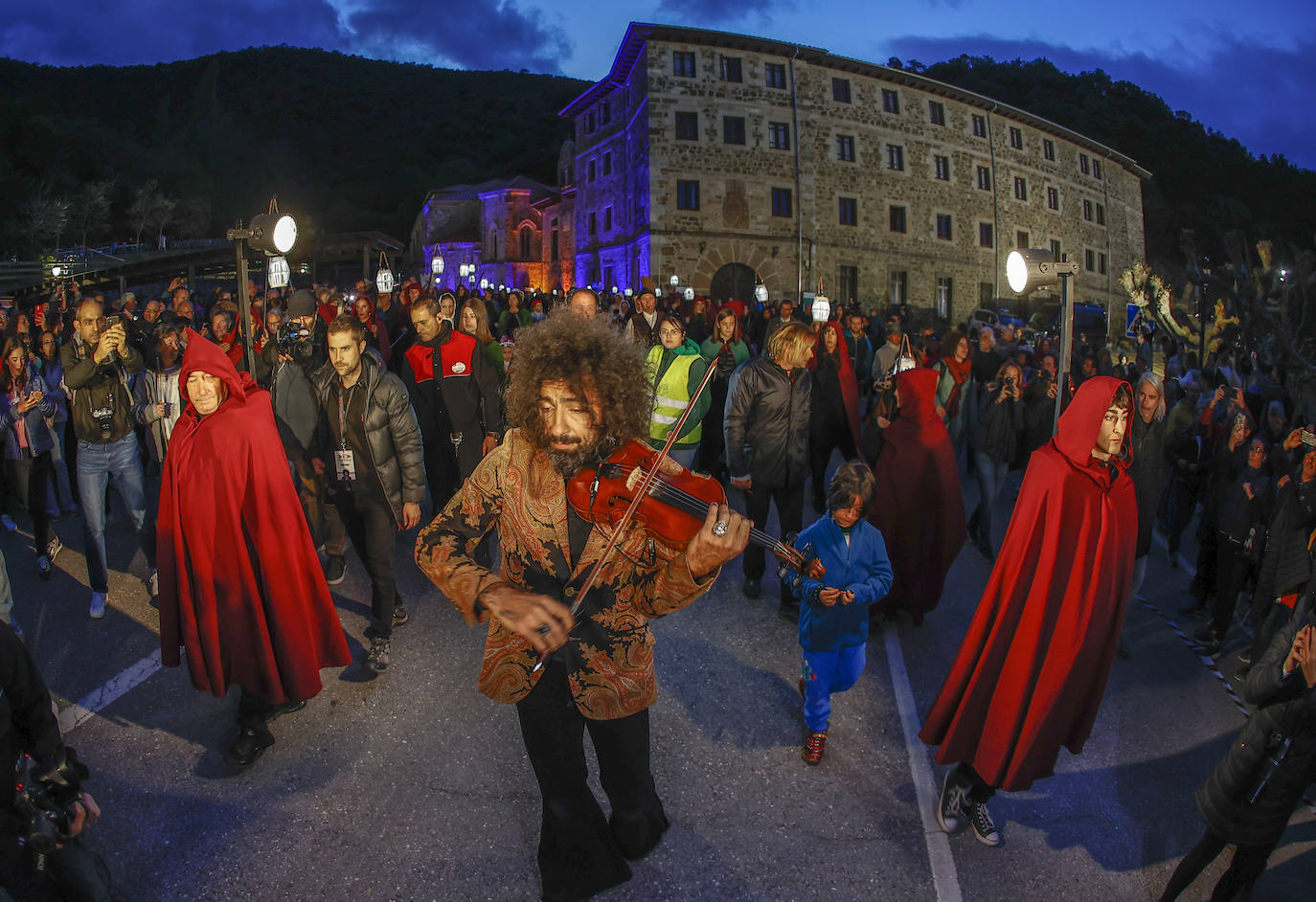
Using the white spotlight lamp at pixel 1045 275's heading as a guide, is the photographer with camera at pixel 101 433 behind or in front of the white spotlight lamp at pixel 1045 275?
in front

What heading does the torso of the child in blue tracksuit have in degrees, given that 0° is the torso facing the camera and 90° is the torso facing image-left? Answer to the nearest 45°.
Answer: approximately 0°

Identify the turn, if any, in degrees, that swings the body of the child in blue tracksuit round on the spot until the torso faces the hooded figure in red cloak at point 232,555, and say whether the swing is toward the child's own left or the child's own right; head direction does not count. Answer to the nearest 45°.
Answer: approximately 90° to the child's own right

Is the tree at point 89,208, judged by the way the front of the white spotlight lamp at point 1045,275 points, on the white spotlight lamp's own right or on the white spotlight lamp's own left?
on the white spotlight lamp's own right

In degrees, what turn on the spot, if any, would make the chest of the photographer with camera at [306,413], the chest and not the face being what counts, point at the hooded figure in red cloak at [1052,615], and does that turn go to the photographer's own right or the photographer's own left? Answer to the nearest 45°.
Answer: approximately 45° to the photographer's own left

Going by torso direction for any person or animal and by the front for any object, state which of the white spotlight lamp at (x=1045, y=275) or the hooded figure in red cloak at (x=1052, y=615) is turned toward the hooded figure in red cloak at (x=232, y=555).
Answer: the white spotlight lamp

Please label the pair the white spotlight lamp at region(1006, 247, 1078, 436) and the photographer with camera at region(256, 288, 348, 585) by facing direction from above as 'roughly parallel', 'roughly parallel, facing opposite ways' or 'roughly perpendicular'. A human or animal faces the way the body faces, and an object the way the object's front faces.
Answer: roughly perpendicular

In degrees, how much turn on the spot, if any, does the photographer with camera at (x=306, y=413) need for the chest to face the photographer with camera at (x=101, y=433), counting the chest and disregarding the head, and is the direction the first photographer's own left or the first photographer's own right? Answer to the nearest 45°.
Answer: approximately 90° to the first photographer's own right
